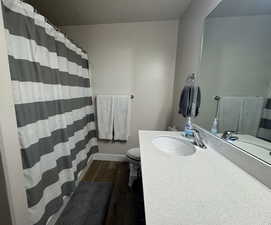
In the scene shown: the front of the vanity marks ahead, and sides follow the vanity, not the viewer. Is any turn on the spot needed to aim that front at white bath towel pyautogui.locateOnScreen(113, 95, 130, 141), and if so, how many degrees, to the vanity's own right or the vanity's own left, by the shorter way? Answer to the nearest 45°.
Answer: approximately 45° to the vanity's own right

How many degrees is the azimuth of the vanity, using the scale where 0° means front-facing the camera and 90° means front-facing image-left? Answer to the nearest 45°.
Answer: approximately 90°

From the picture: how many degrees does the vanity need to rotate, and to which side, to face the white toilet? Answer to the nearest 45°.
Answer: approximately 45° to its right
